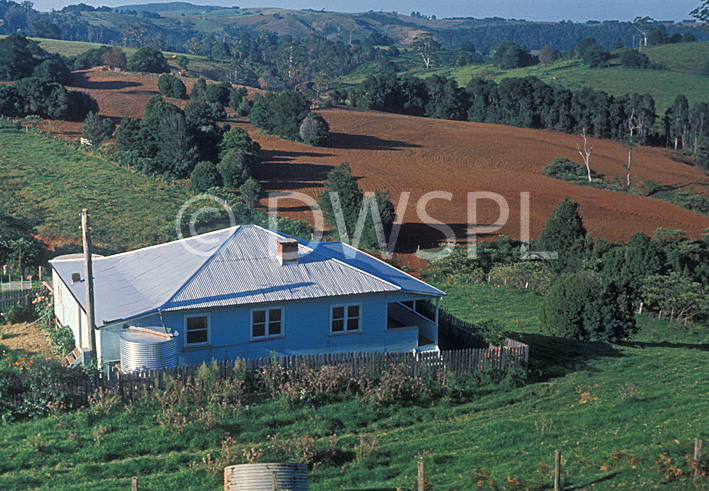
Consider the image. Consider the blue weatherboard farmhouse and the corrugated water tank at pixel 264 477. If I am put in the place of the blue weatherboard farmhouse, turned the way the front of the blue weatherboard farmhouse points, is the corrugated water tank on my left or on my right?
on my right

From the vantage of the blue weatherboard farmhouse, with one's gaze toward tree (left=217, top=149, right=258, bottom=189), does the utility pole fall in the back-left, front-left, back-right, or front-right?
back-left

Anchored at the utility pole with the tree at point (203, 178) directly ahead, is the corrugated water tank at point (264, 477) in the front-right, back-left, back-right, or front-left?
back-right

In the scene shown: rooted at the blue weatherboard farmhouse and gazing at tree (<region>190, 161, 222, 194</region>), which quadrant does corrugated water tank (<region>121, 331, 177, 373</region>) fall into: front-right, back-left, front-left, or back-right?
back-left
